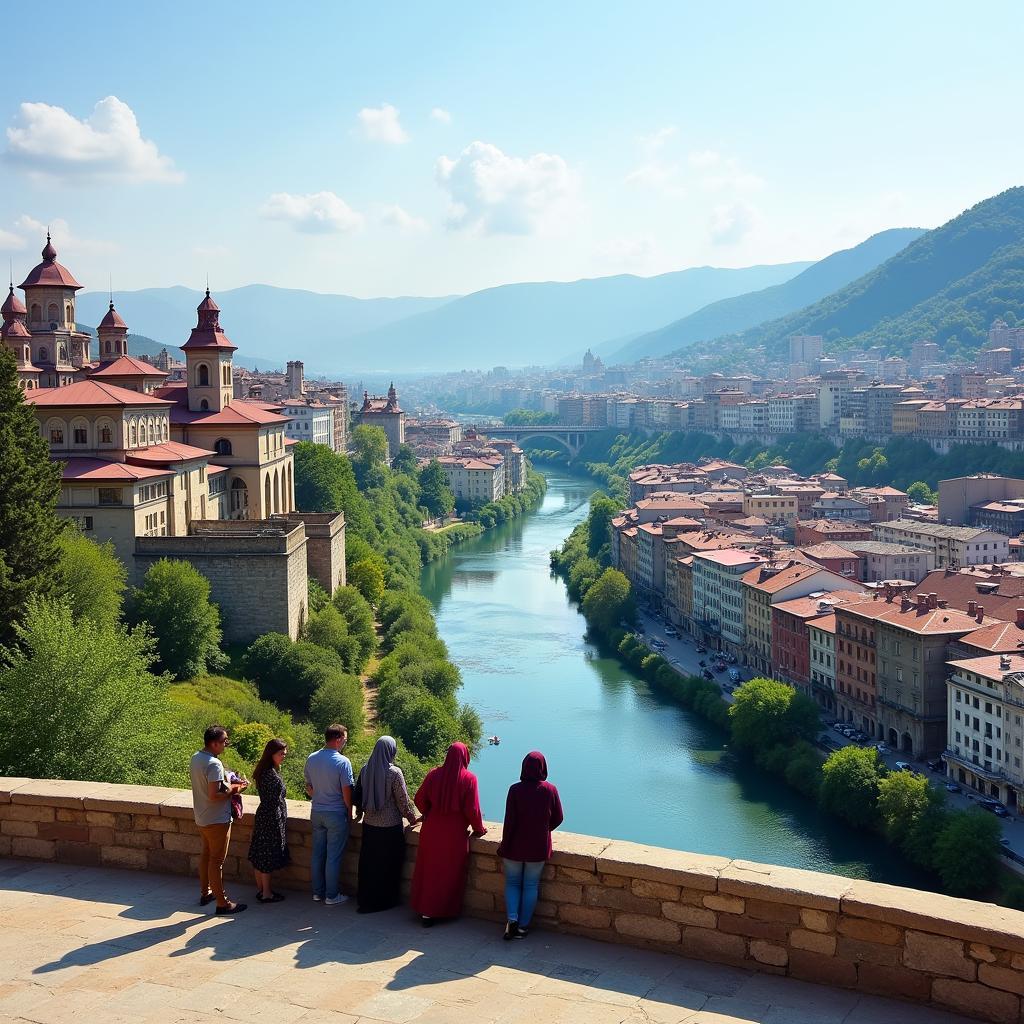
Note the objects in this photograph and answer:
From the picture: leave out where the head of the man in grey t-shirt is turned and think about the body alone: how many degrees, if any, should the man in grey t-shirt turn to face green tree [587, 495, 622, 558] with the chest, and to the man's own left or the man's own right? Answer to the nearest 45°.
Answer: approximately 90° to the man's own left

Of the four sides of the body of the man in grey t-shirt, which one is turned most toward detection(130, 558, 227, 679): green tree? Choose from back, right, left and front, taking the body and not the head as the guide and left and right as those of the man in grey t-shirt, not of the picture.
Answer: left

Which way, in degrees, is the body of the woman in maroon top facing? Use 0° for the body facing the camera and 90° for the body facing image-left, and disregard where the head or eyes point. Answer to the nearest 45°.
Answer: approximately 180°

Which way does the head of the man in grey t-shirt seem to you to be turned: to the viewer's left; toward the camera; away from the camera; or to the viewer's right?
to the viewer's right

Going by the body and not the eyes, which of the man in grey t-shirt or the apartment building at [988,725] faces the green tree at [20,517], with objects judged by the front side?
the apartment building

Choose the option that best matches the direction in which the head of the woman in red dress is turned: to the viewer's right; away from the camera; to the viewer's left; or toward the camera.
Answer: away from the camera

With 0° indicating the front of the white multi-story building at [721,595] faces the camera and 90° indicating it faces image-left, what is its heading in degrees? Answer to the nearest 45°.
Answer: approximately 45°

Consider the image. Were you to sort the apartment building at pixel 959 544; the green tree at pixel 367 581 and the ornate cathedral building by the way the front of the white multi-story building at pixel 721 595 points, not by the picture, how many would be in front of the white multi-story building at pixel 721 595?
2

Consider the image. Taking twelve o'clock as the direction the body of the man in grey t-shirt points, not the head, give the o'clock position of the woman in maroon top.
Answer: The woman in maroon top is roughly at 1 o'clock from the man in grey t-shirt.

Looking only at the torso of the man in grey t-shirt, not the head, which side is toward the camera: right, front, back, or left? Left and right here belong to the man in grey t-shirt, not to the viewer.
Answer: right

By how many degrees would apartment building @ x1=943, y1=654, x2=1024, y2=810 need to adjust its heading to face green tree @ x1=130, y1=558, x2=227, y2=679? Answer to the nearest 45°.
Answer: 0° — it already faces it
